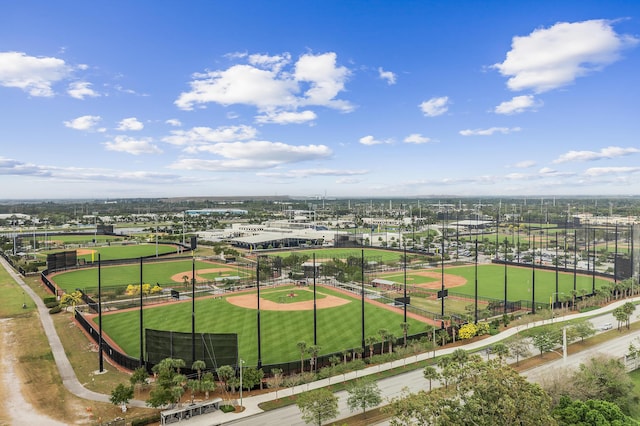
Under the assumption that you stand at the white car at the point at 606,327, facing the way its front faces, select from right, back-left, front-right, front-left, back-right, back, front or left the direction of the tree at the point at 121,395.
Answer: front

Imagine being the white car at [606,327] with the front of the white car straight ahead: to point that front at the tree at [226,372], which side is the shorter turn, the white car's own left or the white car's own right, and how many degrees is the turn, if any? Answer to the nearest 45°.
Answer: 0° — it already faces it

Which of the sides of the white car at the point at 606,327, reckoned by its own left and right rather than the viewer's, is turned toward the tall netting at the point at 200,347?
front

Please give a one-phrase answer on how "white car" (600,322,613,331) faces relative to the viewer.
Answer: facing the viewer and to the left of the viewer

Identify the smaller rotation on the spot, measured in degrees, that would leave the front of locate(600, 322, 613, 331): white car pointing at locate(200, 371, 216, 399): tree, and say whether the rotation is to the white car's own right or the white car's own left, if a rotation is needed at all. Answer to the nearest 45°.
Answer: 0° — it already faces it

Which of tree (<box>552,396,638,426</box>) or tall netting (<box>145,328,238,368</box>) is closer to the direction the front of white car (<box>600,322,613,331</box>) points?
the tall netting

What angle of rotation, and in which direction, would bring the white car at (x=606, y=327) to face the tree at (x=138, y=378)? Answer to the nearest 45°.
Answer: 0° — it already faces it

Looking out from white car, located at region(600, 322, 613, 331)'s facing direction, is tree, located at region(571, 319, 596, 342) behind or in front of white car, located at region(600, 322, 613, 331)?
in front

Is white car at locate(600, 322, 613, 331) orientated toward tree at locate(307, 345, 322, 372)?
yes

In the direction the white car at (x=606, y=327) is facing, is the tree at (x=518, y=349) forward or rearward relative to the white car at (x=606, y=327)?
forward

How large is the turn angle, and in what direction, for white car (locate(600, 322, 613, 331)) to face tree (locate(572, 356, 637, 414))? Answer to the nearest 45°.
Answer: approximately 45° to its left

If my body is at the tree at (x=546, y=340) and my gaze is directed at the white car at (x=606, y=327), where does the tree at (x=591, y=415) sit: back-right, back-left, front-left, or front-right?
back-right

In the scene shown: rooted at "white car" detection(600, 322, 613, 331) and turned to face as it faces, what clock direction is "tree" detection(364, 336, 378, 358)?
The tree is roughly at 12 o'clock from the white car.

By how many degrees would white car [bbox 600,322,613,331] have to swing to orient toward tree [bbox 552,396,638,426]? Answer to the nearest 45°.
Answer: approximately 45° to its left
